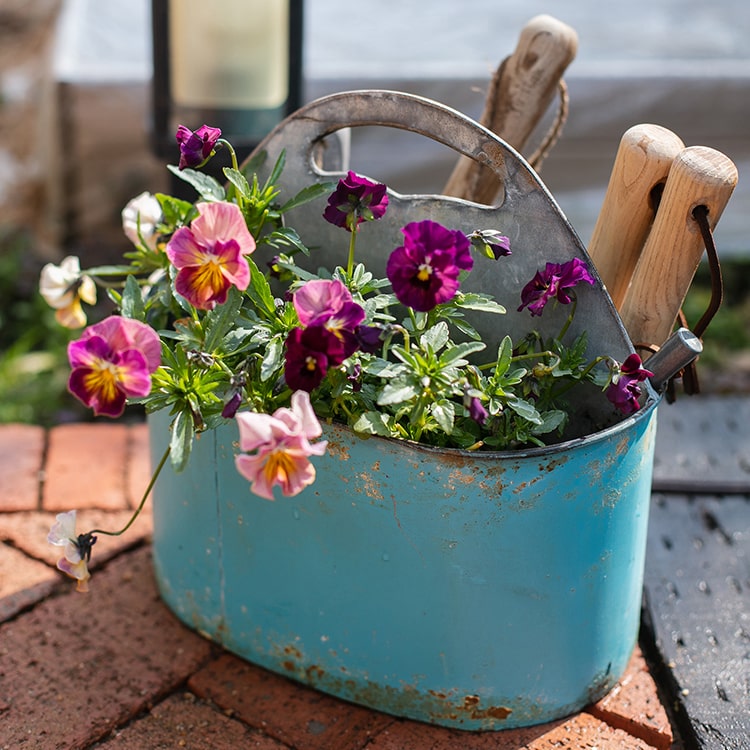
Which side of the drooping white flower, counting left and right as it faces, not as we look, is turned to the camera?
left

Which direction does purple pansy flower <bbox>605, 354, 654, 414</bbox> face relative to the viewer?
to the viewer's right

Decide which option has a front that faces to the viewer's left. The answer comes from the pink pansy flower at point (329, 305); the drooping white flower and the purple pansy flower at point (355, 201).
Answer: the drooping white flower

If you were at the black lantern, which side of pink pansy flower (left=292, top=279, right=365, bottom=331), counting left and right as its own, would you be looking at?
back
